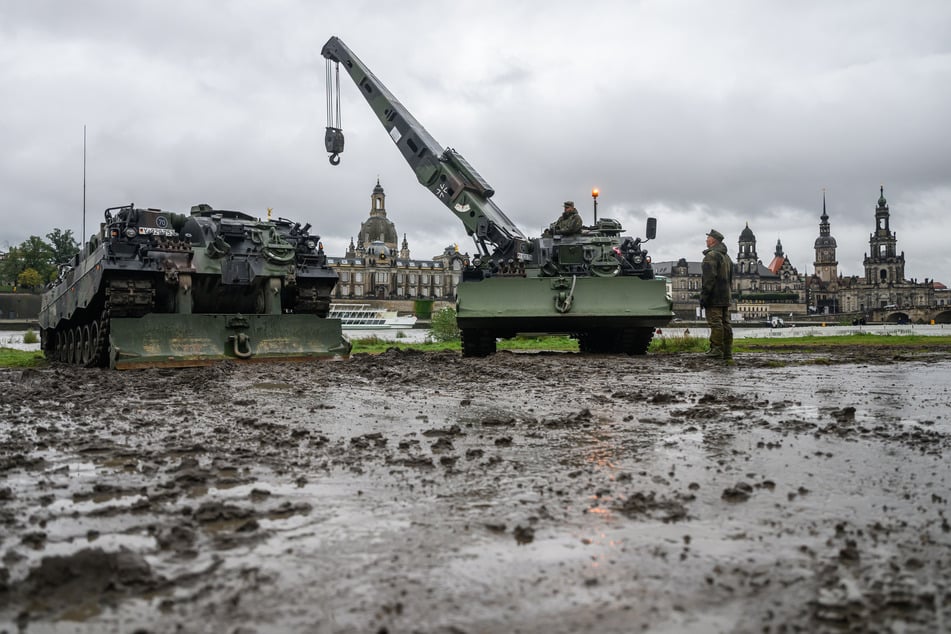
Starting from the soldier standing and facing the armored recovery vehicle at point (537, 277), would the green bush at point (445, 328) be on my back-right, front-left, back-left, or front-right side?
front-right

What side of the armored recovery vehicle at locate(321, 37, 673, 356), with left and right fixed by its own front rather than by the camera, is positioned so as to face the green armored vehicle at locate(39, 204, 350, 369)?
right

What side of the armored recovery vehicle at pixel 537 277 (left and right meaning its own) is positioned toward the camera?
front

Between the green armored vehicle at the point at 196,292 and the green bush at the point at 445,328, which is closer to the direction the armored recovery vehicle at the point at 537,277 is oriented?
the green armored vehicle

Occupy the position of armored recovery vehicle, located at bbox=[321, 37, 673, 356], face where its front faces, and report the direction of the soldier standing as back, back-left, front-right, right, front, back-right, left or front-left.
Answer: front-left

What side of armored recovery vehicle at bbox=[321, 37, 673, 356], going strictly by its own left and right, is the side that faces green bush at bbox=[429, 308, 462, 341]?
back

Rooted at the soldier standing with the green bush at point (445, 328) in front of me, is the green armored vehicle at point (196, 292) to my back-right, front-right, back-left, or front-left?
front-left
